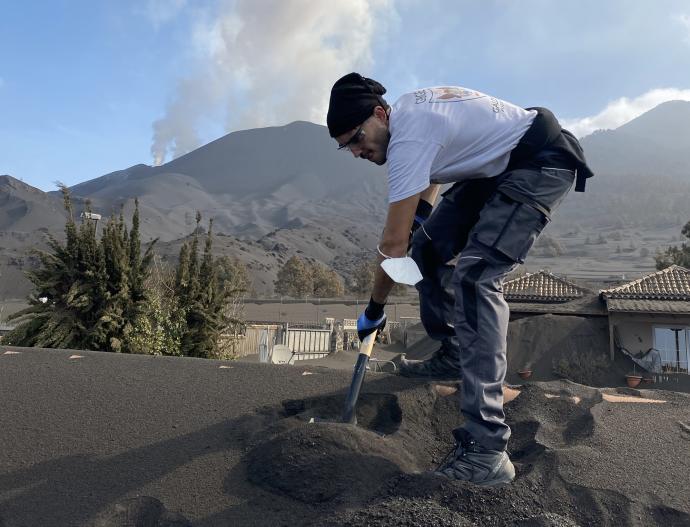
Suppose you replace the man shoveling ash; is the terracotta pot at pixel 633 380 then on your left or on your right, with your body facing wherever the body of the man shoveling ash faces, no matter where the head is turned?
on your right

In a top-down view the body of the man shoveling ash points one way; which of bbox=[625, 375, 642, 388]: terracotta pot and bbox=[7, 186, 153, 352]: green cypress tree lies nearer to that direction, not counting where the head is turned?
the green cypress tree

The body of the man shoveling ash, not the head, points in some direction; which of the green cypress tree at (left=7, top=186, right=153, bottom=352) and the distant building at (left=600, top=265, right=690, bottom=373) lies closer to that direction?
the green cypress tree

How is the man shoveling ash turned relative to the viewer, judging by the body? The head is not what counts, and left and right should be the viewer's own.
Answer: facing to the left of the viewer

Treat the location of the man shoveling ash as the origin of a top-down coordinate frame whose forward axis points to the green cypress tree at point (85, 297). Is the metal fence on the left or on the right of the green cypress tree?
right

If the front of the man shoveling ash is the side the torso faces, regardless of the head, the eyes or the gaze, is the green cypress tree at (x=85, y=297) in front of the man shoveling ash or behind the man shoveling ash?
in front

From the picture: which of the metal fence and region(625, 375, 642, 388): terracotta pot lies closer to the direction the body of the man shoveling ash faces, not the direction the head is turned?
the metal fence

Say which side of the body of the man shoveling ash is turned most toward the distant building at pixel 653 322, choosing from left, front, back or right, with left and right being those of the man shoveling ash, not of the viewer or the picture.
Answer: right

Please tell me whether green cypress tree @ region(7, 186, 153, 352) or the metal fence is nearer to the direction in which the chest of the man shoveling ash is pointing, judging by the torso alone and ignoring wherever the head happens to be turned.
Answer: the green cypress tree
